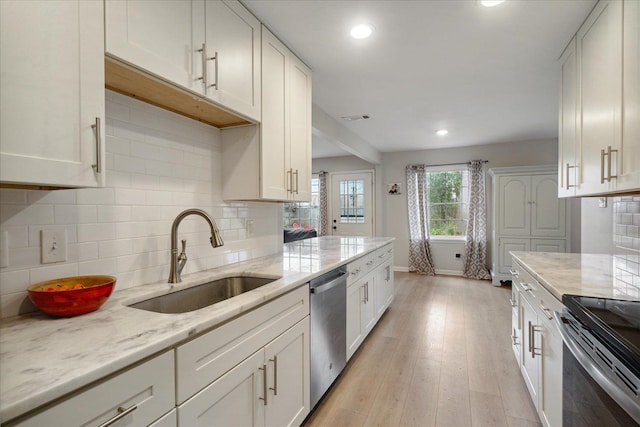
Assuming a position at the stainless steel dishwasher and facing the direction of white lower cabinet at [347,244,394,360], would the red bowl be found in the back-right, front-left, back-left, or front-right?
back-left

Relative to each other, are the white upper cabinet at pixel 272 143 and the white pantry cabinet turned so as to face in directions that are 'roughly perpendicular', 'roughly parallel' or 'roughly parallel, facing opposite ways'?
roughly perpendicular

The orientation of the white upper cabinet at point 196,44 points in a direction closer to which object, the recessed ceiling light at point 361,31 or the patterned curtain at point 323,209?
the recessed ceiling light

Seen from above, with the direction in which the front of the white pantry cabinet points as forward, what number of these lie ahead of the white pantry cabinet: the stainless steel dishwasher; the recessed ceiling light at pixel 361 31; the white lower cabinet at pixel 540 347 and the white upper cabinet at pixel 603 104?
4

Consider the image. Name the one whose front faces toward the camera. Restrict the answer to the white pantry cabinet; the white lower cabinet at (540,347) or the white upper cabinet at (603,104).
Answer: the white pantry cabinet

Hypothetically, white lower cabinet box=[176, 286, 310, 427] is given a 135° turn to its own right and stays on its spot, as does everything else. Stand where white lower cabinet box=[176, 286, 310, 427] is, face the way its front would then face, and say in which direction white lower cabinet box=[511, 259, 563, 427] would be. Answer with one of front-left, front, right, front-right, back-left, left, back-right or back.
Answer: back

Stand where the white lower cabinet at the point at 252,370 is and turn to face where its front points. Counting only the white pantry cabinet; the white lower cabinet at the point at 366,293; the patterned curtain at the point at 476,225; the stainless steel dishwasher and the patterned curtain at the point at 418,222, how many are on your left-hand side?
5

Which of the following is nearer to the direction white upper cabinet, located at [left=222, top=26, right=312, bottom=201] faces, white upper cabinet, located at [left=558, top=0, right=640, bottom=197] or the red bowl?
the white upper cabinet

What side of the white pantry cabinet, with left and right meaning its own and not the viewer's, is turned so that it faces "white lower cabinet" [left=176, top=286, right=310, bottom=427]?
front

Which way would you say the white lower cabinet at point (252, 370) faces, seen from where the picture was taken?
facing the viewer and to the right of the viewer

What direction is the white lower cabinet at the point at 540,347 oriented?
to the viewer's left

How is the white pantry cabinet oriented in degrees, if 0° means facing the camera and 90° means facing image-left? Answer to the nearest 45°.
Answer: approximately 0°

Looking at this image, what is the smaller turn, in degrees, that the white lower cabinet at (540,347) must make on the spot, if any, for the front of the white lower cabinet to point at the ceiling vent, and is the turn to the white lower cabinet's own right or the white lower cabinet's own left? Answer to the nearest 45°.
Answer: approximately 45° to the white lower cabinet's own right

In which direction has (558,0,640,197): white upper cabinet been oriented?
to the viewer's left

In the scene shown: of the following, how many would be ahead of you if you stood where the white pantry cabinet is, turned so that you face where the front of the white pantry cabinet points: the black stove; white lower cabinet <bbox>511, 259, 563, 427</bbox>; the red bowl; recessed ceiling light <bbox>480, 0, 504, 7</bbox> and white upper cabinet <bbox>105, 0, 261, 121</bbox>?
5
